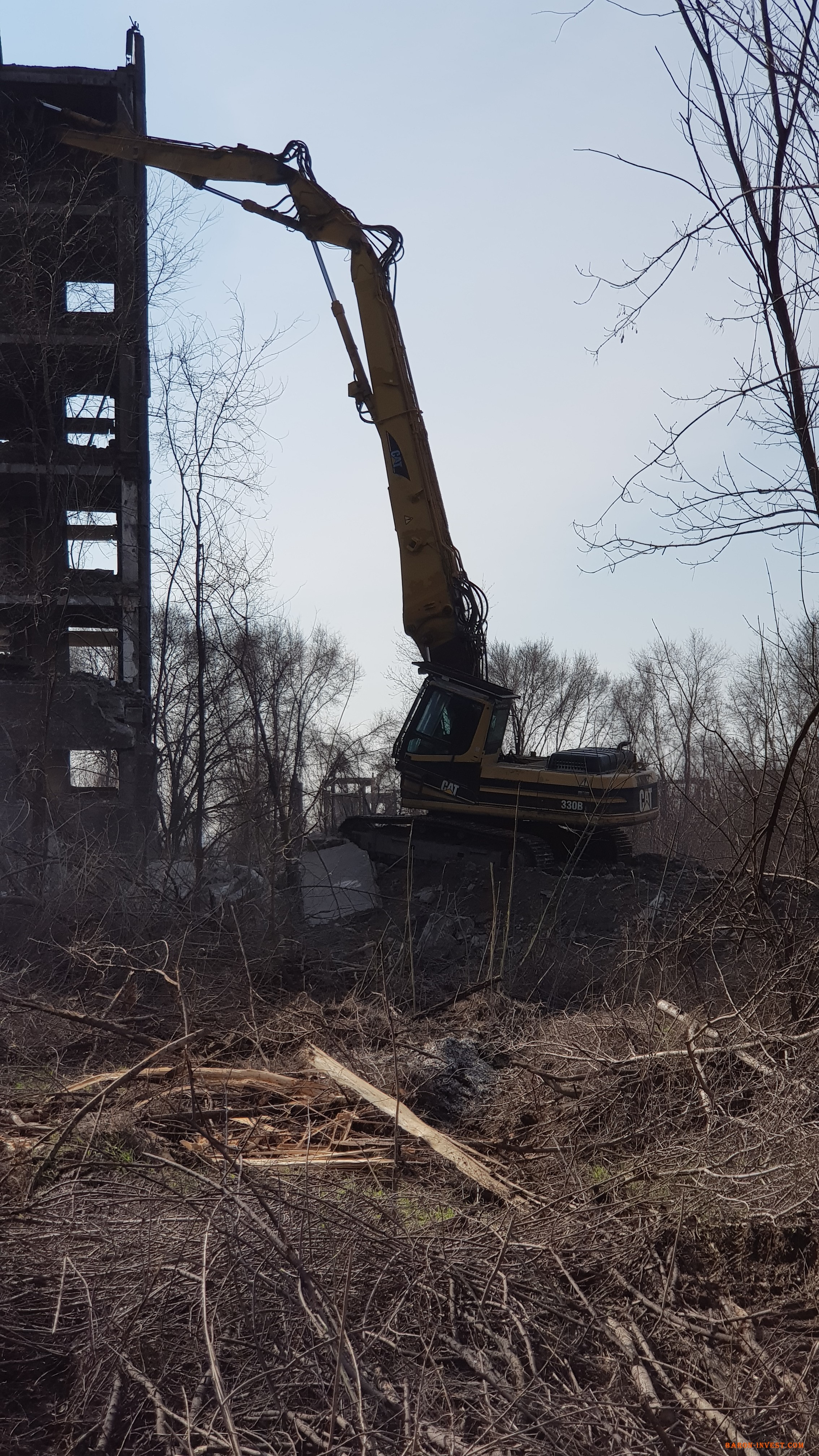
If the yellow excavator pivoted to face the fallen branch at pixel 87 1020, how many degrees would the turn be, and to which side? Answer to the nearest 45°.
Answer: approximately 90° to its left

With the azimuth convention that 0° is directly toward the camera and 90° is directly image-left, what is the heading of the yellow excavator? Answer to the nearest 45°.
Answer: approximately 90°

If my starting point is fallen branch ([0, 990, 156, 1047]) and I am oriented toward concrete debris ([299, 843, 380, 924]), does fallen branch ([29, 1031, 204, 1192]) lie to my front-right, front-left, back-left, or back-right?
back-right

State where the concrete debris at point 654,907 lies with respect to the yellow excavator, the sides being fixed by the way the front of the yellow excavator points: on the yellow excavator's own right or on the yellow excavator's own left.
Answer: on the yellow excavator's own left

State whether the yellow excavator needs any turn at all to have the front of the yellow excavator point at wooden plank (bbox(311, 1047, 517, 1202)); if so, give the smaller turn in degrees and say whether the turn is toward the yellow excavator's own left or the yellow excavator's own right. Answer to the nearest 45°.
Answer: approximately 90° to the yellow excavator's own left

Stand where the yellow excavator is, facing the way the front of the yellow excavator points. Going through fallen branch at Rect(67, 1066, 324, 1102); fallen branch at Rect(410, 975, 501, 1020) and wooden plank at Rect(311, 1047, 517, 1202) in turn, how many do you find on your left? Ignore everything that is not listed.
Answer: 3

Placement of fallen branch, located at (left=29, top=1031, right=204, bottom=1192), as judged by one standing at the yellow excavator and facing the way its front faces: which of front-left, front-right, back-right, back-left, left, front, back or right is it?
left

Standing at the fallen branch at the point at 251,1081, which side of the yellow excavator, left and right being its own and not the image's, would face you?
left
